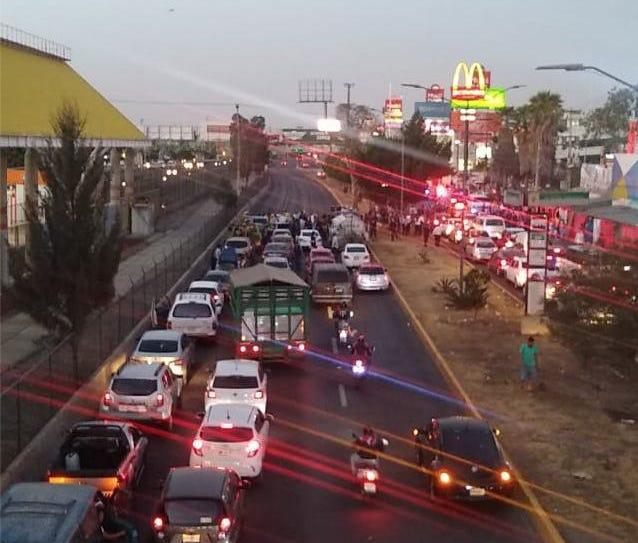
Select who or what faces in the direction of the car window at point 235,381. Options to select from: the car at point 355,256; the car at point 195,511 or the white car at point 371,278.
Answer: the car at point 195,511

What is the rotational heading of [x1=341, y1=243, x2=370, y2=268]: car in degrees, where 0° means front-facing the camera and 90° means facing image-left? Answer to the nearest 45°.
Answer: approximately 180°

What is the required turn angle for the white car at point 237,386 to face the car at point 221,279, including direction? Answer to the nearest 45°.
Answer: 0° — it already faces it

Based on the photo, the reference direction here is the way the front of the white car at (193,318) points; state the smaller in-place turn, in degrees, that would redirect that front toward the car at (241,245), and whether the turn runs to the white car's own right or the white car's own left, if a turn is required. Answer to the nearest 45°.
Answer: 0° — it already faces it

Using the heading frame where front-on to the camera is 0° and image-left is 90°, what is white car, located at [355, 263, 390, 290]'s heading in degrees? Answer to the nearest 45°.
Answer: approximately 180°

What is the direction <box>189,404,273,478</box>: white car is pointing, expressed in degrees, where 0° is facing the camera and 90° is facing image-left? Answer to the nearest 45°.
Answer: approximately 180°

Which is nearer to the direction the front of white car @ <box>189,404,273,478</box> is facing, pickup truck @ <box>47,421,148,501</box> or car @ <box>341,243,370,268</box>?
the car

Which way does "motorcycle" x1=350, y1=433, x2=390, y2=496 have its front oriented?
away from the camera

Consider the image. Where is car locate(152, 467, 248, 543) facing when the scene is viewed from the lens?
facing away from the viewer

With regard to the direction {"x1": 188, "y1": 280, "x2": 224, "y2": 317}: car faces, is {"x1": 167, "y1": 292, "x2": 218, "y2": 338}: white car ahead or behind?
behind

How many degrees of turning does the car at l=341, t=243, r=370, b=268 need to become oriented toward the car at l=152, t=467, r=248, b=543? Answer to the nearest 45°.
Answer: approximately 180°

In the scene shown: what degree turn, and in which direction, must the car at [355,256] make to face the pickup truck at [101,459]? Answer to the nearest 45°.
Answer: approximately 180°

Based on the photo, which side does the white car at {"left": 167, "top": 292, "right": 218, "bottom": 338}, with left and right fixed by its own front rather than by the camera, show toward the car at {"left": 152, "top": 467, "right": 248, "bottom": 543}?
back
